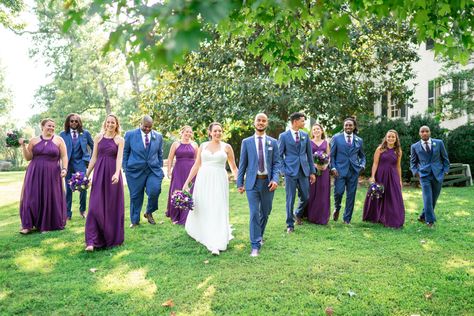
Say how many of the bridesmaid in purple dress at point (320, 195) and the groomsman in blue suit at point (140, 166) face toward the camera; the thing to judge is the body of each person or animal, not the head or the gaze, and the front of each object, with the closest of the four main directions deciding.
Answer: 2

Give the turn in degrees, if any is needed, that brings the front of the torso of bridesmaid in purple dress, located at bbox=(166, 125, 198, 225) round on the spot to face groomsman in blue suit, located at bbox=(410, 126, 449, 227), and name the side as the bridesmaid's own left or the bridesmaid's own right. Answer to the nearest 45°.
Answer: approximately 90° to the bridesmaid's own left

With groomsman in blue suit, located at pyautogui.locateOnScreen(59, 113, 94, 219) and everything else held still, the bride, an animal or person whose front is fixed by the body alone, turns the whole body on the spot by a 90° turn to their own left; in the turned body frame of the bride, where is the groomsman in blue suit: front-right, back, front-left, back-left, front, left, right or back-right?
back-left

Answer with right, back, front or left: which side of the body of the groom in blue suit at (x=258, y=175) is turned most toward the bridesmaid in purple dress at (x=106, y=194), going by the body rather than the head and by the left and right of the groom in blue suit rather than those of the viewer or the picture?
right

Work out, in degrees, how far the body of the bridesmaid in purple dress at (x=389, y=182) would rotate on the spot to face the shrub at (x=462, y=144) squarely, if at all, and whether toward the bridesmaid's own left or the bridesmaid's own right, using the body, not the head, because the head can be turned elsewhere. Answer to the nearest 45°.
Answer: approximately 180°

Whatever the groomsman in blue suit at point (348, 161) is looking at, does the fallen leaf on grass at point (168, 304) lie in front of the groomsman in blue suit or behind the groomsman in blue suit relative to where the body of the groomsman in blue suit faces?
in front
